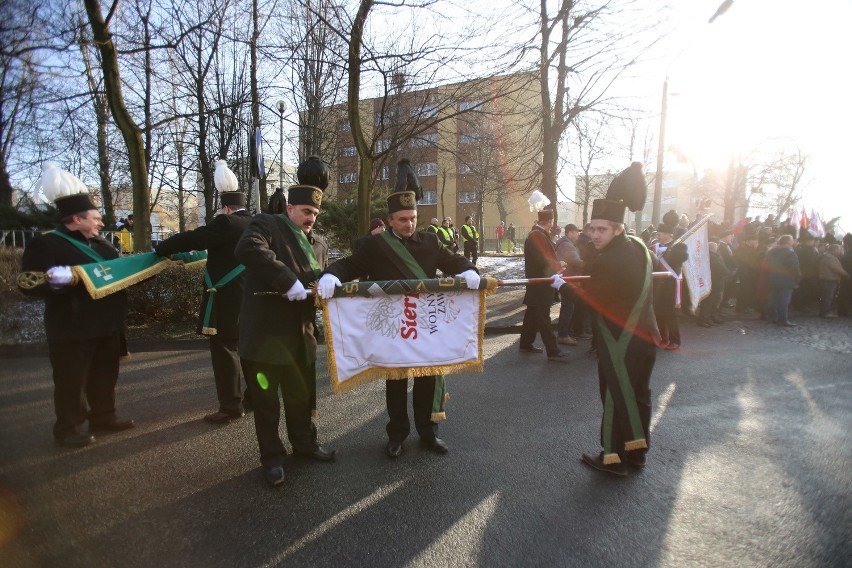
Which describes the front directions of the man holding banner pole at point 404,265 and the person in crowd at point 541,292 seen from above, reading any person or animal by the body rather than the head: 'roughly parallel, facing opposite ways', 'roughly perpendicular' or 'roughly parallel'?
roughly perpendicular

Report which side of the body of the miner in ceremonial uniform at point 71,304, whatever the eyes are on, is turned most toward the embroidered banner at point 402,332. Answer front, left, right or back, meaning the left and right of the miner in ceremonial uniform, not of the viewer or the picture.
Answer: front

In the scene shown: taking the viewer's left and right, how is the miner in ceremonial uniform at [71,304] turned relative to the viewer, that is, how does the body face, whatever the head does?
facing the viewer and to the right of the viewer

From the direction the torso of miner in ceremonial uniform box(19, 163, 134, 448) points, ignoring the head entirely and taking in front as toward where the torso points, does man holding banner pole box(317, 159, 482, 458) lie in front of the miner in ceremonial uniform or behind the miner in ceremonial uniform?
in front

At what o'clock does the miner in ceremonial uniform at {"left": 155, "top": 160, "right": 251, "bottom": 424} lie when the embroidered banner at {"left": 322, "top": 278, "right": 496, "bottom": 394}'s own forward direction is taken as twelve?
The miner in ceremonial uniform is roughly at 4 o'clock from the embroidered banner.

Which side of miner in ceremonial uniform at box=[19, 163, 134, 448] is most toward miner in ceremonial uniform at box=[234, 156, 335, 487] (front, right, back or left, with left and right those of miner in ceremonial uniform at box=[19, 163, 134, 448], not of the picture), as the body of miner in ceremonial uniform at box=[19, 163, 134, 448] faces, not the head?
front

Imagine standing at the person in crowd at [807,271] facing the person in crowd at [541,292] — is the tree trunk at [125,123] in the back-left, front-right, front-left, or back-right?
front-right

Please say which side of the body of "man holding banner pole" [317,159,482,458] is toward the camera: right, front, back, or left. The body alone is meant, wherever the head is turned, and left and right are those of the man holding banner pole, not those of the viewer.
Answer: front

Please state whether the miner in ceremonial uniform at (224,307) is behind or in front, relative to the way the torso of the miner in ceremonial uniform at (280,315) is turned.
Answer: behind

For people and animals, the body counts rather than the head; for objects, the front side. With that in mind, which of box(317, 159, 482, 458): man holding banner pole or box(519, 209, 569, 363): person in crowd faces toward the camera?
the man holding banner pole

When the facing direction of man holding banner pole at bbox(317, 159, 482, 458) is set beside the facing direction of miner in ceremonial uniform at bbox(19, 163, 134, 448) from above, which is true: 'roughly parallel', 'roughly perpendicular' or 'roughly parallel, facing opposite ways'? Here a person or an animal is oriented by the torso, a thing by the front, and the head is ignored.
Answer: roughly perpendicular

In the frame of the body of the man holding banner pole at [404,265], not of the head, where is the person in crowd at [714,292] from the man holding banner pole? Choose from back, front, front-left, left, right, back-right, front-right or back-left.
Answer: back-left

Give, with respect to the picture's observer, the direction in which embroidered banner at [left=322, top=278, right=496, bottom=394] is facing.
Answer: facing the viewer

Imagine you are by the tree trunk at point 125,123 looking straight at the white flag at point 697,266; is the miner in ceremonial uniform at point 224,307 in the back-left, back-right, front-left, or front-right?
front-right
